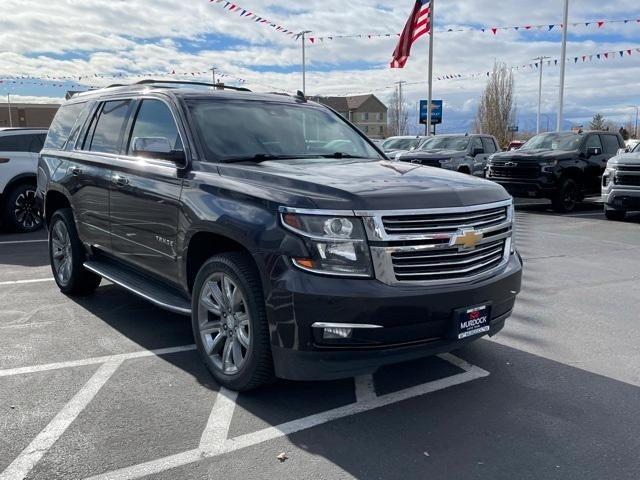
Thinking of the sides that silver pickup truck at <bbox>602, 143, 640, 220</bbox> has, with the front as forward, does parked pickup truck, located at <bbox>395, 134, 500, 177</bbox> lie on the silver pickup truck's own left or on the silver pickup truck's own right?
on the silver pickup truck's own right

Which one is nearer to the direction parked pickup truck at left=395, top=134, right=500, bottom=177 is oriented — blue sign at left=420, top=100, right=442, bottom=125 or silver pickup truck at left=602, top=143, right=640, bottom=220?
the silver pickup truck

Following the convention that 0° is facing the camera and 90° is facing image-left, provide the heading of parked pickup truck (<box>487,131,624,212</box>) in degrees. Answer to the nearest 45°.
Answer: approximately 45°

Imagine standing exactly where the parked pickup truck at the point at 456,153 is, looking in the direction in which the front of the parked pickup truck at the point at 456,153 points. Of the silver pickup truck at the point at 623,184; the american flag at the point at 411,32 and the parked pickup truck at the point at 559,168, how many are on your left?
2

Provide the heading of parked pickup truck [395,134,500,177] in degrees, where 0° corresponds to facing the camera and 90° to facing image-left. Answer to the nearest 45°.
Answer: approximately 45°

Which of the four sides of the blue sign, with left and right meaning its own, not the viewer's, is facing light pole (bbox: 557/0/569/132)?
left

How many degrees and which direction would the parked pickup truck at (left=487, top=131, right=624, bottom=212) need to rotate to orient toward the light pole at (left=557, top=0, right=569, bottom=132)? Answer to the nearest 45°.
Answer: approximately 135° to its right
